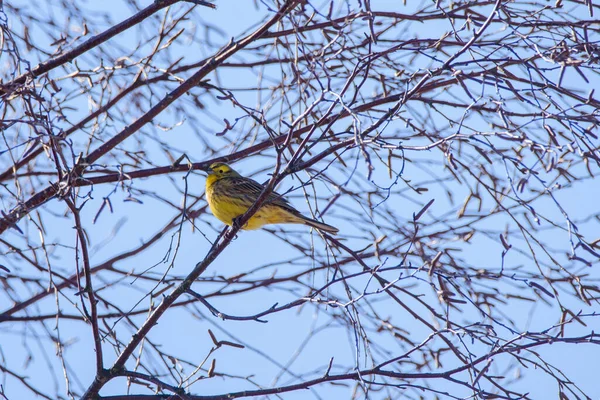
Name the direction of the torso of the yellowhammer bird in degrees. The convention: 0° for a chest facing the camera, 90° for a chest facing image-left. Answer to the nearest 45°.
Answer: approximately 90°
